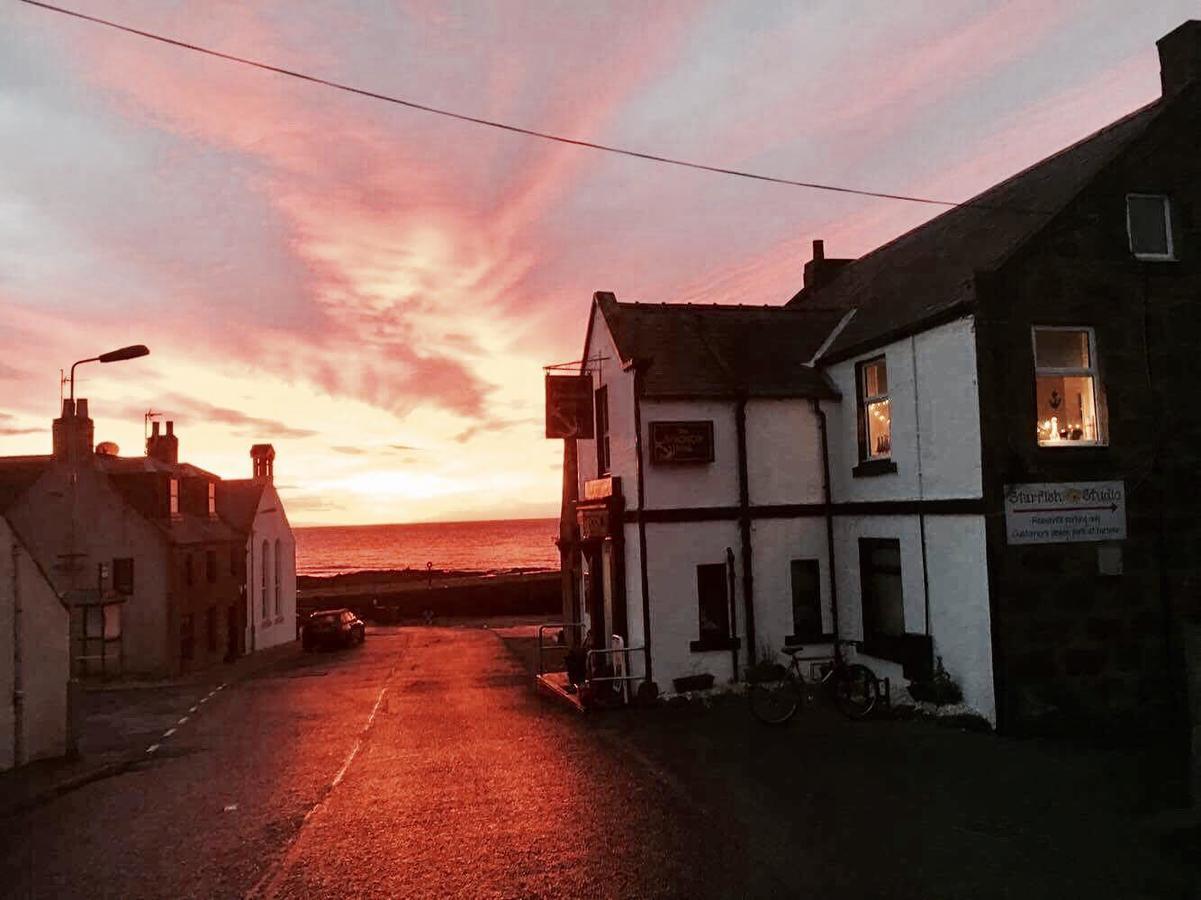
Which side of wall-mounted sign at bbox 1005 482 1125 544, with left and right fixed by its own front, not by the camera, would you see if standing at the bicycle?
right

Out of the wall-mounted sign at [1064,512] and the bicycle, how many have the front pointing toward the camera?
1

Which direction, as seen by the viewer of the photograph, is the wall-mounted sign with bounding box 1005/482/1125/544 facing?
facing the viewer

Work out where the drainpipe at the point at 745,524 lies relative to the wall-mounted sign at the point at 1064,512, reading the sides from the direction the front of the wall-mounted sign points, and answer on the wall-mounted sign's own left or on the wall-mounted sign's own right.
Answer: on the wall-mounted sign's own right
